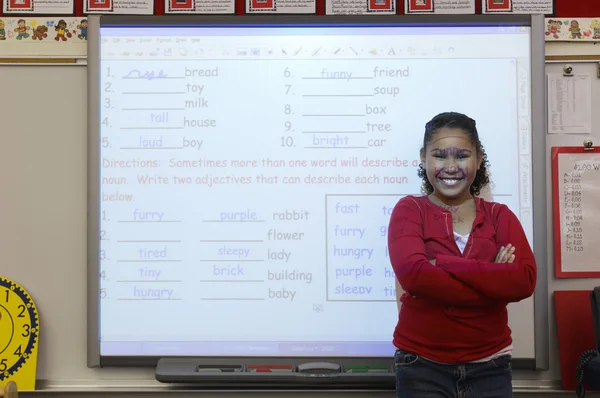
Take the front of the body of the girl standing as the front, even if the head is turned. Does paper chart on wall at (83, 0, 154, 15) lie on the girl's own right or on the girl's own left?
on the girl's own right
